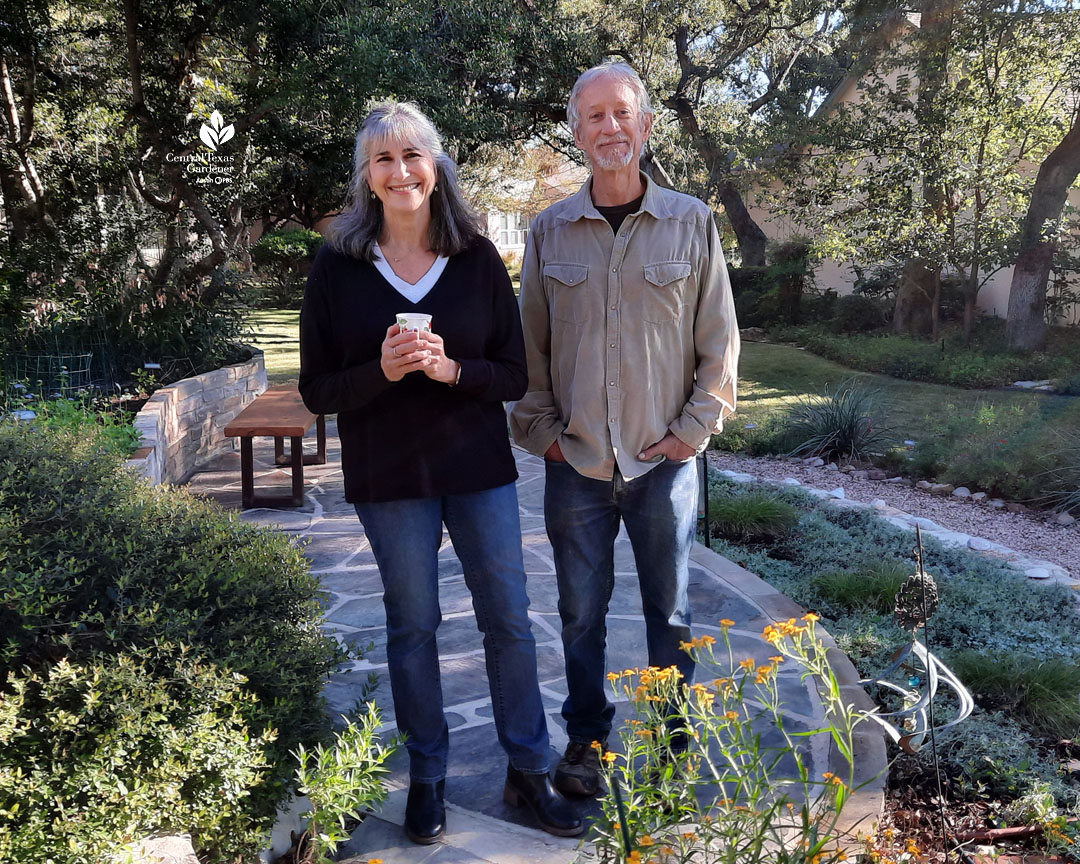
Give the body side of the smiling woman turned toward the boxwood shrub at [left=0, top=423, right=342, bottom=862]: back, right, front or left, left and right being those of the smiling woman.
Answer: right

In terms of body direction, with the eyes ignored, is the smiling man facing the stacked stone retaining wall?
no

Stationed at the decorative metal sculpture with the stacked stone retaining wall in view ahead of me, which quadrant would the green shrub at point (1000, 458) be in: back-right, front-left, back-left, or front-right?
front-right

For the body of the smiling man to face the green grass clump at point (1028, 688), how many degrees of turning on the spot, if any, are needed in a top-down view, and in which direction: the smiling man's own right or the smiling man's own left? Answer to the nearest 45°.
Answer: approximately 135° to the smiling man's own left

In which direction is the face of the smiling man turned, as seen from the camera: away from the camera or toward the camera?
toward the camera

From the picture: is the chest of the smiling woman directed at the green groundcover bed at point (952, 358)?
no

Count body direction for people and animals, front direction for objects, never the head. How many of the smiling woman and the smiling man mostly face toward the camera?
2

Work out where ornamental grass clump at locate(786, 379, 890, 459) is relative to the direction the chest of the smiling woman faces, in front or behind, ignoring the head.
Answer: behind

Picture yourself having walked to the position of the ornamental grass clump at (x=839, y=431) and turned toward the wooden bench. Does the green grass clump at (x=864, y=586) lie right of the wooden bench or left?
left

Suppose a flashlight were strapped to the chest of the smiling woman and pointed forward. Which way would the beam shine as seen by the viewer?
toward the camera

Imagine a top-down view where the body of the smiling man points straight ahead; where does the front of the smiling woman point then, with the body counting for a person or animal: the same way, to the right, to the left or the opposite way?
the same way

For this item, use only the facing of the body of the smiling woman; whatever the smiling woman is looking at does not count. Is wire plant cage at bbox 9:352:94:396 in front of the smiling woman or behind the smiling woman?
behind

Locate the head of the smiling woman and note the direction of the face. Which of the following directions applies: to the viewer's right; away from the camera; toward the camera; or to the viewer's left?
toward the camera

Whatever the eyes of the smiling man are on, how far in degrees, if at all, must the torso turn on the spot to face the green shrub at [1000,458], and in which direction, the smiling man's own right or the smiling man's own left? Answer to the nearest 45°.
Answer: approximately 135° to the smiling man's own left
